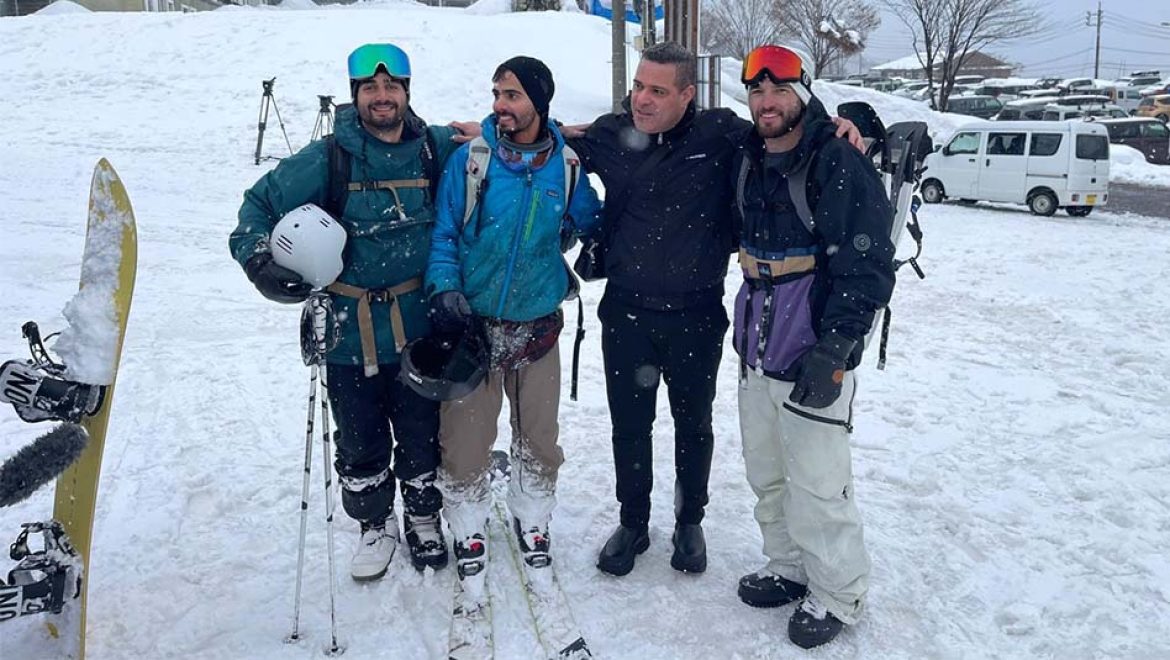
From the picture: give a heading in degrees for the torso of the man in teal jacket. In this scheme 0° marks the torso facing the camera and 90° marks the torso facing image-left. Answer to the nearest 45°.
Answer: approximately 0°

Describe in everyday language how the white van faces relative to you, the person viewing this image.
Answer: facing away from the viewer and to the left of the viewer

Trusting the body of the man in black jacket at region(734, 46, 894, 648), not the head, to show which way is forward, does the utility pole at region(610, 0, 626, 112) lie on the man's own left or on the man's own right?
on the man's own right

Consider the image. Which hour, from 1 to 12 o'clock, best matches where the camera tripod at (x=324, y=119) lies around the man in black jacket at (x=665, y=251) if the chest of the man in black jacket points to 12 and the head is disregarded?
The camera tripod is roughly at 5 o'clock from the man in black jacket.

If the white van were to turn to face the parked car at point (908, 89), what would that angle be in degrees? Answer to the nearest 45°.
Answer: approximately 45° to its right

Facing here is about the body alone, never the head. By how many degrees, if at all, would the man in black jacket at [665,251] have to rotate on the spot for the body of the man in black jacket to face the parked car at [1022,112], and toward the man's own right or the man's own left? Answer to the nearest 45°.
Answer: approximately 180°

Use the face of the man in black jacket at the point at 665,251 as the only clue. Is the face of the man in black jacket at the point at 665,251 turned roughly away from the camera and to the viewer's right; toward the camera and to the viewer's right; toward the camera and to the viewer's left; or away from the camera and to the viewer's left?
toward the camera and to the viewer's left
